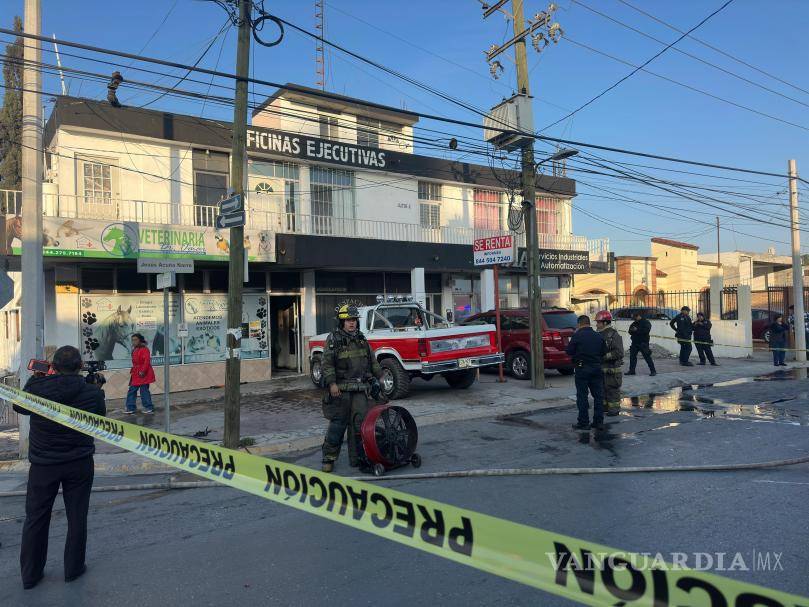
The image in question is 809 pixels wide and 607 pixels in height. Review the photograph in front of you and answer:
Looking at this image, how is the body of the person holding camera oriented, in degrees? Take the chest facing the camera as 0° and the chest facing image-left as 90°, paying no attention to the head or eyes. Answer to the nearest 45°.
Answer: approximately 180°

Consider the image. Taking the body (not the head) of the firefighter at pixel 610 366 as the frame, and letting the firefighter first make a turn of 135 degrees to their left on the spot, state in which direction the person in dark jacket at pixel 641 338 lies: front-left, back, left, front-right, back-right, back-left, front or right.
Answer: back-left

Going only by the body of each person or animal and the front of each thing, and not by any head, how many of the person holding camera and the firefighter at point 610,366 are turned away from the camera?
1

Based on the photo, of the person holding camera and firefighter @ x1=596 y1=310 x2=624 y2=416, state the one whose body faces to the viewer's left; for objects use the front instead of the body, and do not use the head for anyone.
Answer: the firefighter

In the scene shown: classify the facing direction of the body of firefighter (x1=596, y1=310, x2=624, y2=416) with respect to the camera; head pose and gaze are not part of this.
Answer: to the viewer's left

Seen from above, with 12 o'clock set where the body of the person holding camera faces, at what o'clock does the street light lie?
The street light is roughly at 2 o'clock from the person holding camera.
